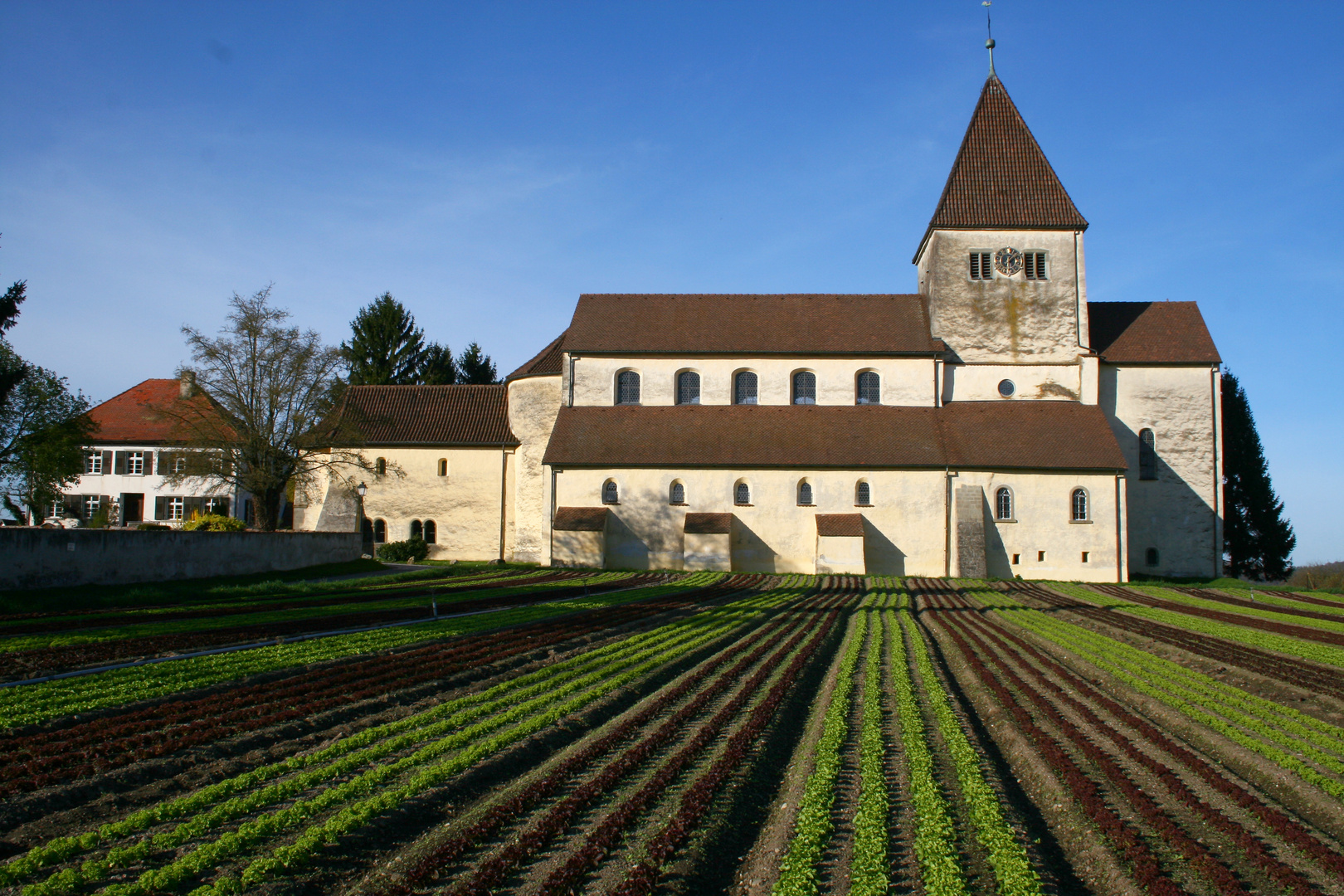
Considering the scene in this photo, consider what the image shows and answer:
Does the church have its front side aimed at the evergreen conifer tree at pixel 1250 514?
no

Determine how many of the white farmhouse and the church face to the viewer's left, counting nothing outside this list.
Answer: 1

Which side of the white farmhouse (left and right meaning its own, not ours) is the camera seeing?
front

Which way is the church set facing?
to the viewer's left

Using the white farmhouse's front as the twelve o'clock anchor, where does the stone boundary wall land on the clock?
The stone boundary wall is roughly at 12 o'clock from the white farmhouse.

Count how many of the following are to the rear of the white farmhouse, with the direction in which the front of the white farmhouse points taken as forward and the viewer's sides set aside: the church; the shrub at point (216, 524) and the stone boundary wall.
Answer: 0

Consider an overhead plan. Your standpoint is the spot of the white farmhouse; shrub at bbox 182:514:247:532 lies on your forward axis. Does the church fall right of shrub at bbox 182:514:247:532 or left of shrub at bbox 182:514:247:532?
left

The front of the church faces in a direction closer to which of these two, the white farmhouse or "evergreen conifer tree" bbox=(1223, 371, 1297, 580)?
the white farmhouse

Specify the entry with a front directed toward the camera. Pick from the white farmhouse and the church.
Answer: the white farmhouse

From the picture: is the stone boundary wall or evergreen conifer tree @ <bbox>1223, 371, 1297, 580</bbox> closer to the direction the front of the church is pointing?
the stone boundary wall

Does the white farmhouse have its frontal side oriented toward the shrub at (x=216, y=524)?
yes

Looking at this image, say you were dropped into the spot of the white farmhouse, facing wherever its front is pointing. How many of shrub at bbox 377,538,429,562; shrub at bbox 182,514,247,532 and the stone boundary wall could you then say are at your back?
0
